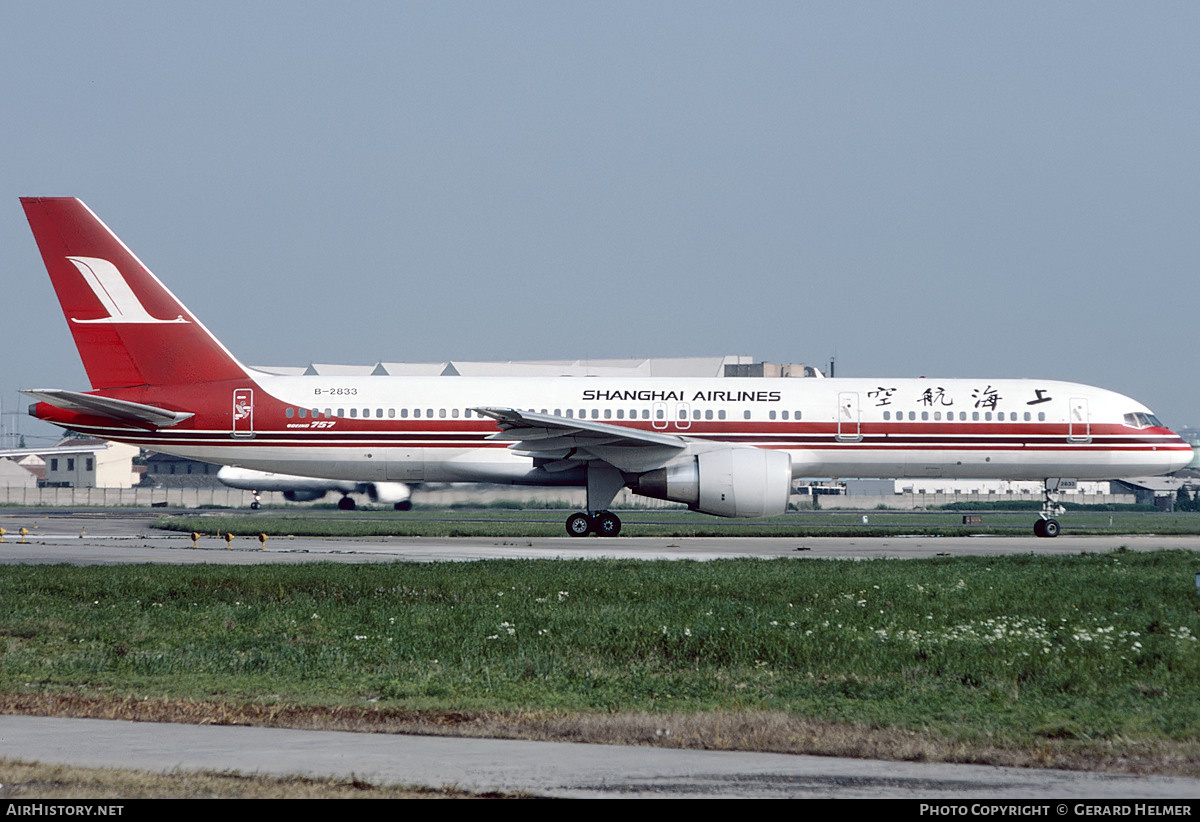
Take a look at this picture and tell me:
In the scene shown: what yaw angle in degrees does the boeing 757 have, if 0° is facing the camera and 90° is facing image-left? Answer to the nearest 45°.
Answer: approximately 270°
